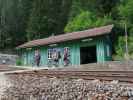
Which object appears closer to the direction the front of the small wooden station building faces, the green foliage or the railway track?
the railway track

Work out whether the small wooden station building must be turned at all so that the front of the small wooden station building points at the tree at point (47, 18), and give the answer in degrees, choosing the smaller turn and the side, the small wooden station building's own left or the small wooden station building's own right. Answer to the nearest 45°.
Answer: approximately 135° to the small wooden station building's own right

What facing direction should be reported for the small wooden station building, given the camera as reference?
facing the viewer and to the left of the viewer

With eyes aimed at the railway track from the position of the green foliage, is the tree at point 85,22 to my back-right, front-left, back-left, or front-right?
back-right

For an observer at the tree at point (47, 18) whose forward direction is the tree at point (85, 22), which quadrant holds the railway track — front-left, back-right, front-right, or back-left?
front-right

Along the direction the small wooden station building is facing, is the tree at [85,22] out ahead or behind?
behind
